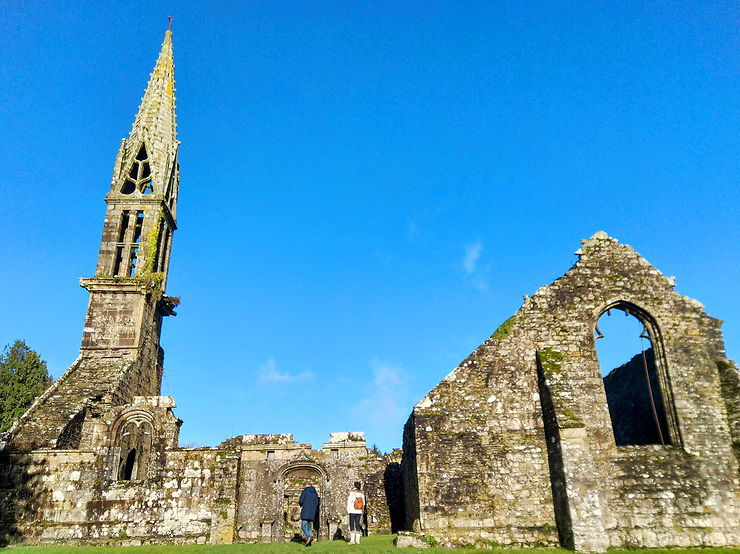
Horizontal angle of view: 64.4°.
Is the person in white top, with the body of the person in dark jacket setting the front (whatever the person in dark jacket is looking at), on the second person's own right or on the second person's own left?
on the second person's own right

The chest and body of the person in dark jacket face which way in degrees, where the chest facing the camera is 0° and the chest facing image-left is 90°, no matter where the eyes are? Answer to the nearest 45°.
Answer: approximately 180°

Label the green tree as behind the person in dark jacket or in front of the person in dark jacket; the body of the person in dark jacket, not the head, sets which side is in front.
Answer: in front
